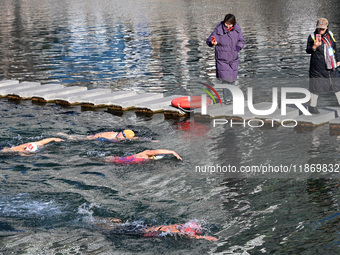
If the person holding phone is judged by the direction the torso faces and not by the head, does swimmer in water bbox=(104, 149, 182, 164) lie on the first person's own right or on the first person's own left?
on the first person's own right

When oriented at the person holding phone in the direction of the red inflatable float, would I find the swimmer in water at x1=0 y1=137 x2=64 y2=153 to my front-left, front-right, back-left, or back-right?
front-left

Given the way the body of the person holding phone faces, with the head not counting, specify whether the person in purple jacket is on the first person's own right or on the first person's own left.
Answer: on the first person's own right

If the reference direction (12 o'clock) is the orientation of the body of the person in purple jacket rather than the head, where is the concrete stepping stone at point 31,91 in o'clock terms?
The concrete stepping stone is roughly at 4 o'clock from the person in purple jacket.

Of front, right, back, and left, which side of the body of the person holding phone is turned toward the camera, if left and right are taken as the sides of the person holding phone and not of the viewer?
front

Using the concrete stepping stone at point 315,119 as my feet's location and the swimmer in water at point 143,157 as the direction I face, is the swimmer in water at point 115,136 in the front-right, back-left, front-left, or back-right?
front-right

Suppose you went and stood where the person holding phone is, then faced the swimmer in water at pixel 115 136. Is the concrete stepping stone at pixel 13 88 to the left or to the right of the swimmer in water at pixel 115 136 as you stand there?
right

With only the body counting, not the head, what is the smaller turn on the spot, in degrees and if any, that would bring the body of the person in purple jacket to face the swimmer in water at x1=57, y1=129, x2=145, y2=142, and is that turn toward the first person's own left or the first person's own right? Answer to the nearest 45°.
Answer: approximately 45° to the first person's own right

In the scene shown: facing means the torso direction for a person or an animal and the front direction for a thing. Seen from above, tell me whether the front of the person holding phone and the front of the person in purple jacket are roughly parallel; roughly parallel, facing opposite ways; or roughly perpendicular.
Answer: roughly parallel

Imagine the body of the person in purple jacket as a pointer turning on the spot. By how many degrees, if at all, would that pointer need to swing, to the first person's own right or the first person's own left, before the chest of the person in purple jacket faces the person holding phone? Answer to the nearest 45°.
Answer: approximately 45° to the first person's own left

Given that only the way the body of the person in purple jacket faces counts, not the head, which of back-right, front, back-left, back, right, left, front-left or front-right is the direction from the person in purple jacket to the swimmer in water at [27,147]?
front-right

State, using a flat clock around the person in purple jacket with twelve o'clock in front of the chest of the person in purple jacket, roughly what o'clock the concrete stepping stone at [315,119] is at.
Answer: The concrete stepping stone is roughly at 10 o'clock from the person in purple jacket.

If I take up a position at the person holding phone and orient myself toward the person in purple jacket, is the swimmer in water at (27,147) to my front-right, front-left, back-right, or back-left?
front-left

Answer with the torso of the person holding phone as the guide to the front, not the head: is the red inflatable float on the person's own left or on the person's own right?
on the person's own right

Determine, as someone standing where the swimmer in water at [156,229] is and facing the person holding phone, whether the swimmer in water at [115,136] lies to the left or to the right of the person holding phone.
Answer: left

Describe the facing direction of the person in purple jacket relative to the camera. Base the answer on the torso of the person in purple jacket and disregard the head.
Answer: toward the camera
